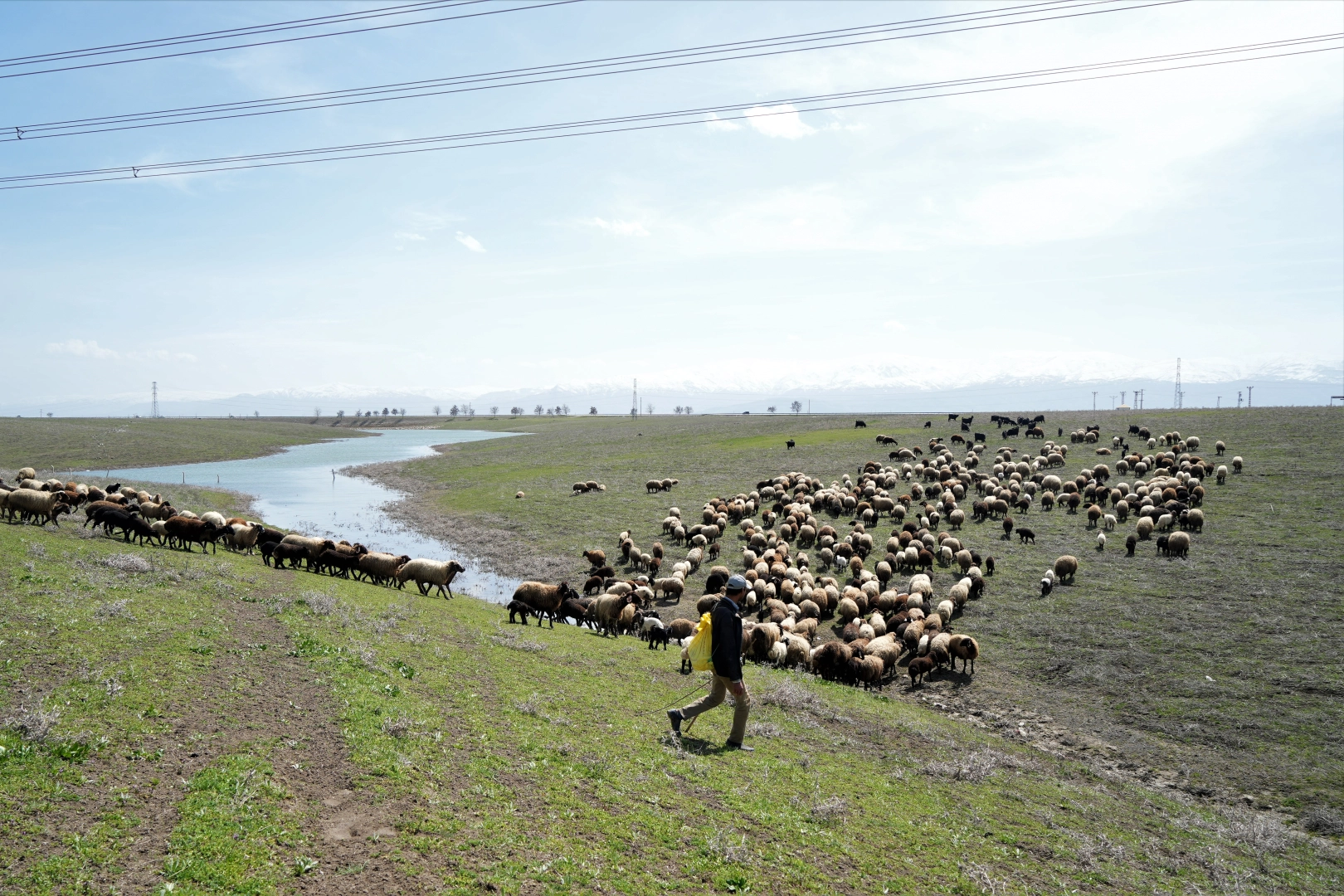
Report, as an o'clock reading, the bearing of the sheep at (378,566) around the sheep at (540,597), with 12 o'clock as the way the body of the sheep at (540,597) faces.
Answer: the sheep at (378,566) is roughly at 7 o'clock from the sheep at (540,597).

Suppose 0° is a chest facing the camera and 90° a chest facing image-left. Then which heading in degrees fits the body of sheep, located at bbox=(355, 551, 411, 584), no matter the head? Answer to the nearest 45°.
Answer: approximately 270°

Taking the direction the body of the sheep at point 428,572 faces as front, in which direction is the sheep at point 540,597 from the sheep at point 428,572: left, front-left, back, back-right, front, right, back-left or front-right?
front-right

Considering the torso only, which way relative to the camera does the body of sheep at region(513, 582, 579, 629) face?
to the viewer's right

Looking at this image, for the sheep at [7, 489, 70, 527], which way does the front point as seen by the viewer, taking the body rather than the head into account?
to the viewer's right

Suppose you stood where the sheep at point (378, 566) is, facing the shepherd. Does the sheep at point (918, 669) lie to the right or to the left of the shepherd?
left

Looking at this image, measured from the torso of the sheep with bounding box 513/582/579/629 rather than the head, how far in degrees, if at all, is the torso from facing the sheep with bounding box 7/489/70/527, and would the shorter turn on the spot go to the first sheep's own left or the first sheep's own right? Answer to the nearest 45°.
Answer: approximately 180°

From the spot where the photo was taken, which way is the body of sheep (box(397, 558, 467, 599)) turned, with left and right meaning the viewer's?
facing to the right of the viewer

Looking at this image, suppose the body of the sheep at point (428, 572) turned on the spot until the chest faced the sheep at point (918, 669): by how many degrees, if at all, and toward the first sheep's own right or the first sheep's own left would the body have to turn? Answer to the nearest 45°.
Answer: approximately 45° to the first sheep's own right

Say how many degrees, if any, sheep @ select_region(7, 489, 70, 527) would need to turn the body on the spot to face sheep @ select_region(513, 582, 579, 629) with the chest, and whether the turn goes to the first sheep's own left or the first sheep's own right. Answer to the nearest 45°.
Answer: approximately 45° to the first sheep's own right
